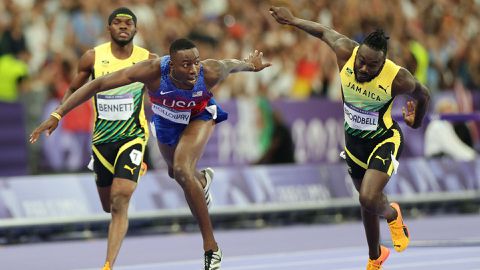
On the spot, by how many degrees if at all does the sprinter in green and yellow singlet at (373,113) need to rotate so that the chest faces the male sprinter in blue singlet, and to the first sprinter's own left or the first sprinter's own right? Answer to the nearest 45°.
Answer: approximately 45° to the first sprinter's own right

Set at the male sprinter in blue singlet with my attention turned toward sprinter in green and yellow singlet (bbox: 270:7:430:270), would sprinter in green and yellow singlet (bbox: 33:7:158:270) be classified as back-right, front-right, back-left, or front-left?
back-left

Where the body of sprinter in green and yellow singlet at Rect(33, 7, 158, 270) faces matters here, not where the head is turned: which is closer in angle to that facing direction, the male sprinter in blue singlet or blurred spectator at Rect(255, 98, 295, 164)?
the male sprinter in blue singlet

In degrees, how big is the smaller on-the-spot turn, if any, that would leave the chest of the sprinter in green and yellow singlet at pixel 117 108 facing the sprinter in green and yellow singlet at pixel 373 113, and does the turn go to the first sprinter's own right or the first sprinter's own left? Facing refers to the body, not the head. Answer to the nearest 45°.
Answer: approximately 45° to the first sprinter's own left

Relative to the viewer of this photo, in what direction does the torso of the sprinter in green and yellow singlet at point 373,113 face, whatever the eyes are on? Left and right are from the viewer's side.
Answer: facing the viewer and to the left of the viewer

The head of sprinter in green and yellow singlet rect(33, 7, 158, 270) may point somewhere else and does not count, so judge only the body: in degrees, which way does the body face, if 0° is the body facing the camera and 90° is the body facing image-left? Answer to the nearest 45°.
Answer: approximately 0°

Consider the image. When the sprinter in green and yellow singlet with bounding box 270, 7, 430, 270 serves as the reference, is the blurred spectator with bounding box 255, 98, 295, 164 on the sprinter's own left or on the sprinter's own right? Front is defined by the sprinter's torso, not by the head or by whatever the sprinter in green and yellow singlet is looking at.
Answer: on the sprinter's own right

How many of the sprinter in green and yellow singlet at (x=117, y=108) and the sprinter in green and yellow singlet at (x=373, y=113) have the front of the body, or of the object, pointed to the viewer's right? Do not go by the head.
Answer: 0

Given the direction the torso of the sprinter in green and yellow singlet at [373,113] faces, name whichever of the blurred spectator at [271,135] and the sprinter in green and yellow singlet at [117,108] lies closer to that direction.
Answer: the sprinter in green and yellow singlet

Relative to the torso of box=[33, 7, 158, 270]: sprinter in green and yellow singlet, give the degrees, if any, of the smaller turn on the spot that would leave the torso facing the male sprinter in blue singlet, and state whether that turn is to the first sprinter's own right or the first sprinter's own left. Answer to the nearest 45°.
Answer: approximately 45° to the first sprinter's own left

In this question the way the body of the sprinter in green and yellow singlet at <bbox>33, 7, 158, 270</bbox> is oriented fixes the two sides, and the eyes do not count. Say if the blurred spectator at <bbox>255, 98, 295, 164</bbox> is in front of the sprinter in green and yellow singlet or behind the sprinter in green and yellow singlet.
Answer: behind
